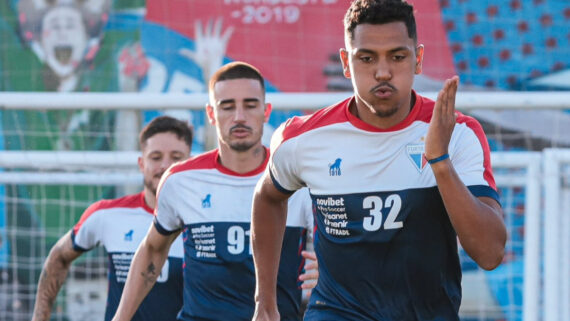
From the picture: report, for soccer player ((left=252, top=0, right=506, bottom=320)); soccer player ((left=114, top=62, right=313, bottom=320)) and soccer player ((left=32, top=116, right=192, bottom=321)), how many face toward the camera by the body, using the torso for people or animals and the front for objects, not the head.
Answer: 3

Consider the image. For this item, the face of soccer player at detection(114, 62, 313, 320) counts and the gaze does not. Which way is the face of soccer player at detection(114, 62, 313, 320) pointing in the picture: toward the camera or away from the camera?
toward the camera

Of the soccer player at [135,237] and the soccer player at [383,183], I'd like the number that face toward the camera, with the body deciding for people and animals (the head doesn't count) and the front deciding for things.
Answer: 2

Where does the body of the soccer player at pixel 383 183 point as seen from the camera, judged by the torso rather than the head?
toward the camera

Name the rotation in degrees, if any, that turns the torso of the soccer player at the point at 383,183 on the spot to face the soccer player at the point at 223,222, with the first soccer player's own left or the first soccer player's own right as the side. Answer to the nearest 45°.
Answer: approximately 135° to the first soccer player's own right

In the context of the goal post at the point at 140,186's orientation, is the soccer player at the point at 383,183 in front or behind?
in front

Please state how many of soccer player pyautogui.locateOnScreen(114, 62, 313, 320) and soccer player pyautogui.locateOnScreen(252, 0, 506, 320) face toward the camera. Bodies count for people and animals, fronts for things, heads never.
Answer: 2

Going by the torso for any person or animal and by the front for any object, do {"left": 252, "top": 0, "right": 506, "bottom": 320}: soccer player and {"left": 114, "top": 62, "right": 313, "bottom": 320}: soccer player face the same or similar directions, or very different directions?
same or similar directions

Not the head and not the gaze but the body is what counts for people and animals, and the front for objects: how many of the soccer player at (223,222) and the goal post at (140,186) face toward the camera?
2
